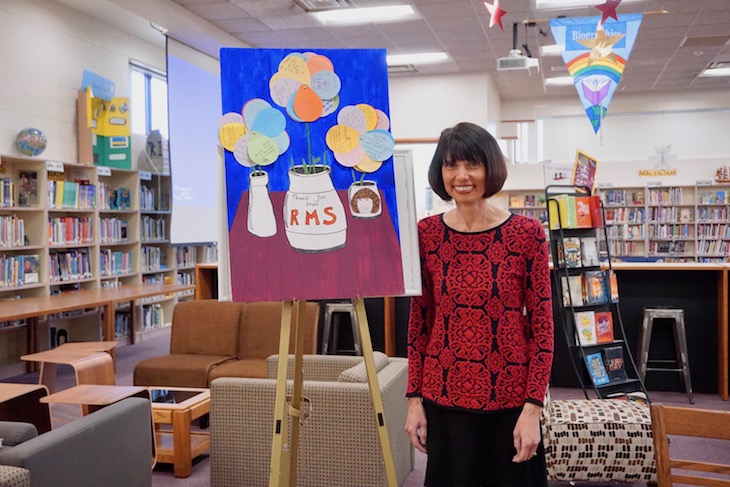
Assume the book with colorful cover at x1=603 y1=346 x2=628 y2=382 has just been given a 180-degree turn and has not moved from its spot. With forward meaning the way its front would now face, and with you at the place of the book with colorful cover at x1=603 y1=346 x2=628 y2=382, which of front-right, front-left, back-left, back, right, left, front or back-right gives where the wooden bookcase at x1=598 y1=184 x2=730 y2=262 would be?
front

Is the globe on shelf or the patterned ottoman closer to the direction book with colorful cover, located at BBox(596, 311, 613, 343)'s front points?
the patterned ottoman

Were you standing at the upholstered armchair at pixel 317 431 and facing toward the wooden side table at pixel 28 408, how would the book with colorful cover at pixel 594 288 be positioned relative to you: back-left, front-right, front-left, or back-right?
back-right

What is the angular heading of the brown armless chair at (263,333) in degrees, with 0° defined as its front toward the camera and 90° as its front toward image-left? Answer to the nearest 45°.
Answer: approximately 45°

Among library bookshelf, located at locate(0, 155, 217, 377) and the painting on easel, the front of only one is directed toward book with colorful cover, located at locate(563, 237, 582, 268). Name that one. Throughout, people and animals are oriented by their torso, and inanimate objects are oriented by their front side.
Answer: the library bookshelf

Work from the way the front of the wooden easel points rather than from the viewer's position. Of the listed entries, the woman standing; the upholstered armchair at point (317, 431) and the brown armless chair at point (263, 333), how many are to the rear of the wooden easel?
2

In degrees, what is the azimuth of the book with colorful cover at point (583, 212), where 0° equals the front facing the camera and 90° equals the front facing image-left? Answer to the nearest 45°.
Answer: approximately 0°

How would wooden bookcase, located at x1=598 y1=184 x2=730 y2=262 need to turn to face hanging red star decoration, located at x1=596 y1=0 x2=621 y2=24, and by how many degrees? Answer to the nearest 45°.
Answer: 0° — it already faces it

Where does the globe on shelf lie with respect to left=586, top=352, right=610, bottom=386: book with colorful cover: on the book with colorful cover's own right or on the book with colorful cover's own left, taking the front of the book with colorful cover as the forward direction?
on the book with colorful cover's own right
